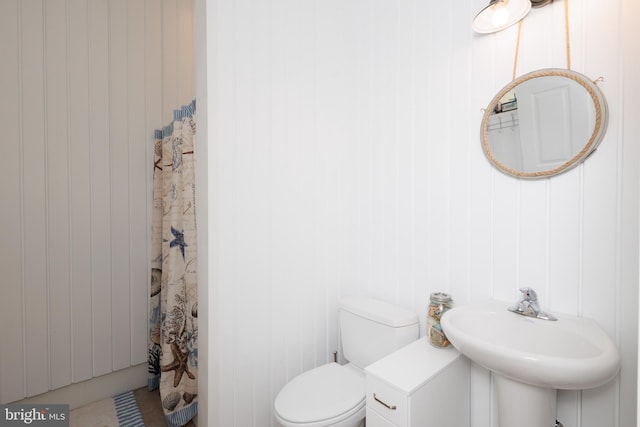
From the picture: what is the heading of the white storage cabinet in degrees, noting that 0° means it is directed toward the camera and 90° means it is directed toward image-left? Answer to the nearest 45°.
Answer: approximately 45°

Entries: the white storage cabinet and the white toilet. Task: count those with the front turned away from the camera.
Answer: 0

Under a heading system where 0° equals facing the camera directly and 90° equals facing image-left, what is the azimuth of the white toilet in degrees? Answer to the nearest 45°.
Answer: approximately 45°

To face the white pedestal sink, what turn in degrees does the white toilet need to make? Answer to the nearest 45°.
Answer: approximately 90° to its left

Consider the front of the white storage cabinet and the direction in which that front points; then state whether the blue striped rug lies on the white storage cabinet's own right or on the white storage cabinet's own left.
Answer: on the white storage cabinet's own right

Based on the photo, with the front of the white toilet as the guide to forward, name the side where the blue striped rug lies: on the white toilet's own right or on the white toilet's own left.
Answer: on the white toilet's own right
